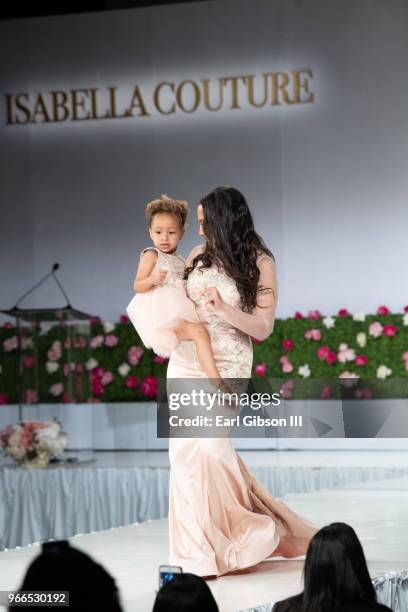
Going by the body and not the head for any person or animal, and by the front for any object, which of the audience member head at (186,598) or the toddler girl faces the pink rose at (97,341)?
the audience member head

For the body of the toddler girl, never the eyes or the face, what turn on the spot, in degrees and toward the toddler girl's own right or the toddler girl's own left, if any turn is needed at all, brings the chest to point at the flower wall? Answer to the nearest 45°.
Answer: approximately 135° to the toddler girl's own left

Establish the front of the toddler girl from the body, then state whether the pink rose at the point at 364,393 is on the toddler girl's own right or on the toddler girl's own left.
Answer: on the toddler girl's own left

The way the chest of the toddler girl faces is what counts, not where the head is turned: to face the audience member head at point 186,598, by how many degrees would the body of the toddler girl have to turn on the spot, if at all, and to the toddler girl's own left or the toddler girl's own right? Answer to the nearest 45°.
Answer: approximately 45° to the toddler girl's own right

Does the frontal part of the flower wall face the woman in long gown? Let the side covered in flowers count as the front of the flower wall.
yes

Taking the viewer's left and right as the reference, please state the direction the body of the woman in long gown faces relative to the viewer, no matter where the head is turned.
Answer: facing the viewer and to the left of the viewer

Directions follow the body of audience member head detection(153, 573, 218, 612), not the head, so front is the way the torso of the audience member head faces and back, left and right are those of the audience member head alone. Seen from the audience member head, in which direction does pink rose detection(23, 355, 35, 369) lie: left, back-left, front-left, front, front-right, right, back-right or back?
front

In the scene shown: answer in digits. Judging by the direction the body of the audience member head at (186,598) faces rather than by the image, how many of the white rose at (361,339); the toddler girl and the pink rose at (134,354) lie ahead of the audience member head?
3

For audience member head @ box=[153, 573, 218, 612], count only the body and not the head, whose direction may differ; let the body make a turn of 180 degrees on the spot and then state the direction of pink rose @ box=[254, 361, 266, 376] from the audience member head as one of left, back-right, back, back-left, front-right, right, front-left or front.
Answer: back

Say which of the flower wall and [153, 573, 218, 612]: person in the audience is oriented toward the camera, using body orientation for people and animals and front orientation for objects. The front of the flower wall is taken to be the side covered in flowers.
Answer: the flower wall

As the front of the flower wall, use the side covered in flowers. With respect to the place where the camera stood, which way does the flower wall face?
facing the viewer

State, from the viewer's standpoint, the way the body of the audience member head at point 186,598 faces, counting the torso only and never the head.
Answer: away from the camera

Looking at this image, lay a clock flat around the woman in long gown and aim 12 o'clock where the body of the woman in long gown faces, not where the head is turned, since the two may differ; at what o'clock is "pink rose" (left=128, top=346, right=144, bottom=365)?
The pink rose is roughly at 4 o'clock from the woman in long gown.

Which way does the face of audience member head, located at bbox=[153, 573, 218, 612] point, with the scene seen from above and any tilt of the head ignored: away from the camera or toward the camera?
away from the camera

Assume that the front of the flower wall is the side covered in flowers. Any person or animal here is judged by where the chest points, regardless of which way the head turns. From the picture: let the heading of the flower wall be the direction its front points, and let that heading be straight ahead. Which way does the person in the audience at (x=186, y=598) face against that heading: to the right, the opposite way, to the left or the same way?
the opposite way

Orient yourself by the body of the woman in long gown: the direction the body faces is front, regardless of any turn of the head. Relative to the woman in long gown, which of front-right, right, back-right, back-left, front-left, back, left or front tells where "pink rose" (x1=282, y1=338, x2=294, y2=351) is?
back-right

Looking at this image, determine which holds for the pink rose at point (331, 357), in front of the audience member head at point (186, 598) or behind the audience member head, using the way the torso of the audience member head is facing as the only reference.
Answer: in front

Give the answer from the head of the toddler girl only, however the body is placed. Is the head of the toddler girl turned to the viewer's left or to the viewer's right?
to the viewer's left

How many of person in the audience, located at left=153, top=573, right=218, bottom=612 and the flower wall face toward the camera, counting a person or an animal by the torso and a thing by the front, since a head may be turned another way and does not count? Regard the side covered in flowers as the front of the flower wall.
1

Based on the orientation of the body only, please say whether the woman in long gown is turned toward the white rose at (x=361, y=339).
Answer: no

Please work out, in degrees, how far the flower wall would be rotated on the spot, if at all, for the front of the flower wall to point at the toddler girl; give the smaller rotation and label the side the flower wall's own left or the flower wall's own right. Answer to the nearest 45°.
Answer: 0° — it already faces them
